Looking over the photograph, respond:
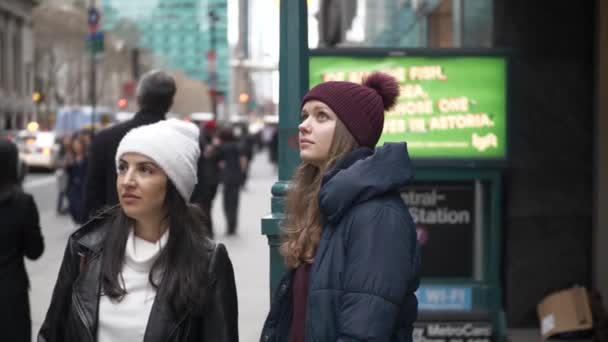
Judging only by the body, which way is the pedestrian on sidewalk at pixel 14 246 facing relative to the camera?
away from the camera

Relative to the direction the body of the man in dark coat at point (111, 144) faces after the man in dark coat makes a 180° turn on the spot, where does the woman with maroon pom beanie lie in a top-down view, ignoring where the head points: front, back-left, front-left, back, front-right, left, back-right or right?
front

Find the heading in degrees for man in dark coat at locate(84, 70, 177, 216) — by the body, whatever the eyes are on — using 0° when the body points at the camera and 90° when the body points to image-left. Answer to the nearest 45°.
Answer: approximately 180°

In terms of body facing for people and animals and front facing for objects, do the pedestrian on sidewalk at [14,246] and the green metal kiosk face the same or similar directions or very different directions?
very different directions

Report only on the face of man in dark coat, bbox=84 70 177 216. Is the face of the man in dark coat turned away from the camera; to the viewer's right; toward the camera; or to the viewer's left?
away from the camera

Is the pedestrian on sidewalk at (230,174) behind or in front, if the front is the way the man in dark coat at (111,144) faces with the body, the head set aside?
in front

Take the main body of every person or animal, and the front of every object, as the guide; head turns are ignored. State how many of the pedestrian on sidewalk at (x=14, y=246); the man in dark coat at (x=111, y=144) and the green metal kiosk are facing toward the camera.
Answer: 1

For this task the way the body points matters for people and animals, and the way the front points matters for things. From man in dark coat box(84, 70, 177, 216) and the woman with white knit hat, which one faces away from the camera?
the man in dark coat

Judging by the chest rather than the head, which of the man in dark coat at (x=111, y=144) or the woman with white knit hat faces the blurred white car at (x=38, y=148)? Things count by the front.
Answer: the man in dark coat

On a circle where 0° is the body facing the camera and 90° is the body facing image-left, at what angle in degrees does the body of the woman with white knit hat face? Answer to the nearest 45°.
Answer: approximately 45°

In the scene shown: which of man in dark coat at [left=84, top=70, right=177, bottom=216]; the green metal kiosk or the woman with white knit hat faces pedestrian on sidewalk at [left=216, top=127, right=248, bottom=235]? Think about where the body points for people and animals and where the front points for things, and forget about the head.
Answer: the man in dark coat
